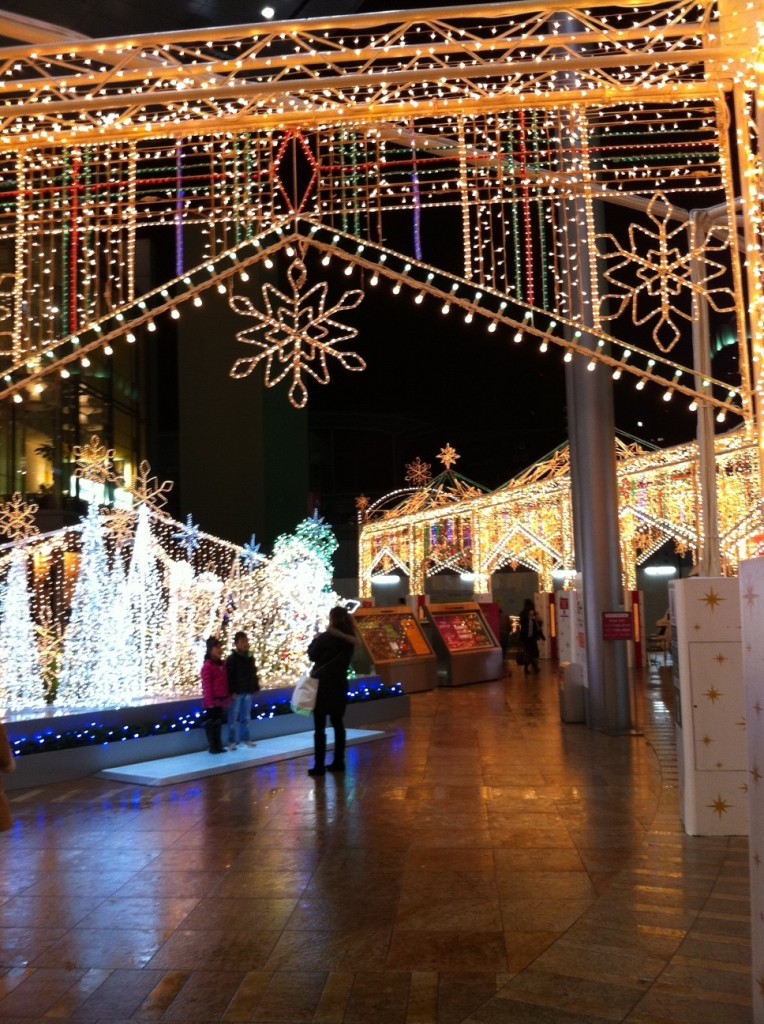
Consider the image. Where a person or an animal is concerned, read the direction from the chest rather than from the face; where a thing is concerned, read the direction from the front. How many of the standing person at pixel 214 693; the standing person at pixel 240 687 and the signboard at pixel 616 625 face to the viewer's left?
0

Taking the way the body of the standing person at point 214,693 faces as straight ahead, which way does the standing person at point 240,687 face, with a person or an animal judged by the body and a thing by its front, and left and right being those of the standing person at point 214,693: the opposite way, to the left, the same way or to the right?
the same way

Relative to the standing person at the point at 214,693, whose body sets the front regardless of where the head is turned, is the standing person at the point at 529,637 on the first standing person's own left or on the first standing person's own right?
on the first standing person's own left

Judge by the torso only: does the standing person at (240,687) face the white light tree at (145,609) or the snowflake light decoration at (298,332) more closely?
the snowflake light decoration

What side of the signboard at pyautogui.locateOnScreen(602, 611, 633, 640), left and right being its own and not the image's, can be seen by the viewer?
front

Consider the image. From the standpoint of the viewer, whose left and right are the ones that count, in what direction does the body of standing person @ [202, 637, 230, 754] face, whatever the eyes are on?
facing the viewer and to the right of the viewer

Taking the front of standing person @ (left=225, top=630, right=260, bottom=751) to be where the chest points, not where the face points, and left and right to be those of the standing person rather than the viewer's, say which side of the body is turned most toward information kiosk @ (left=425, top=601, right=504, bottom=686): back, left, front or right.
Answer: left

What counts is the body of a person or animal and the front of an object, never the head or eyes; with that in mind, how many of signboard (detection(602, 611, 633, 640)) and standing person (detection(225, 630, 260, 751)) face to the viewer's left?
0

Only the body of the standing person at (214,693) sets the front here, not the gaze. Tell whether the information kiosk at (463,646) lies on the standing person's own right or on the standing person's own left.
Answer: on the standing person's own left

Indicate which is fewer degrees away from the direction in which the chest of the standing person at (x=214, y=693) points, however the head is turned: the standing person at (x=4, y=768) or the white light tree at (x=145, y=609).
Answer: the standing person

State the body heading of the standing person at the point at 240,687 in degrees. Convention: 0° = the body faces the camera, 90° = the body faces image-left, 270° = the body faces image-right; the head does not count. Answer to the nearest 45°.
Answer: approximately 315°
